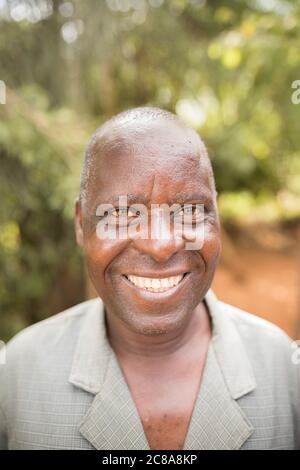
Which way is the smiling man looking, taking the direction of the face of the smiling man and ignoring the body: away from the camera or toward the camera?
toward the camera

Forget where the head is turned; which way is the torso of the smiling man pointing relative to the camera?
toward the camera
